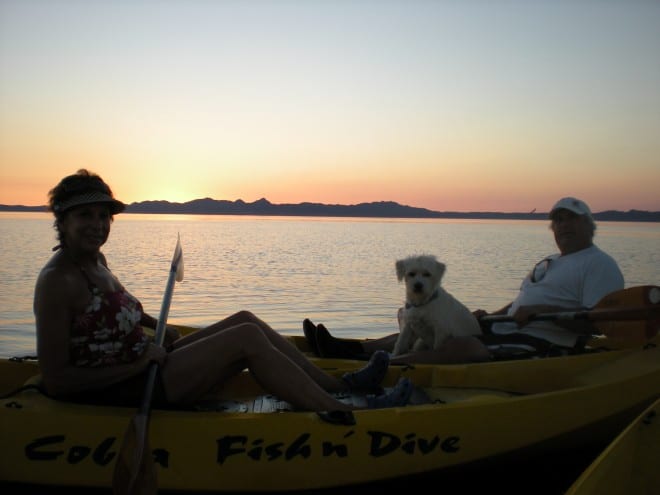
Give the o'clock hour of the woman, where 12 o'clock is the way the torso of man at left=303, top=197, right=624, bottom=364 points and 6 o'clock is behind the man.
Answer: The woman is roughly at 12 o'clock from the man.

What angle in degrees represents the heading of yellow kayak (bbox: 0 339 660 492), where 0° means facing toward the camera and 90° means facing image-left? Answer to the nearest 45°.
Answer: approximately 270°

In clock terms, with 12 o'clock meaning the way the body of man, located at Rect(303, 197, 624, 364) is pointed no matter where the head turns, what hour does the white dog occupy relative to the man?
The white dog is roughly at 12 o'clock from the man.

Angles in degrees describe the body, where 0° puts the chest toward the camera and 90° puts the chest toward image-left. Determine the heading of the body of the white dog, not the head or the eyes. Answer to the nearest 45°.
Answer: approximately 45°

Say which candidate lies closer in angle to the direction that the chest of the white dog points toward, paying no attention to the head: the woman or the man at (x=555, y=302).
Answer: the woman
